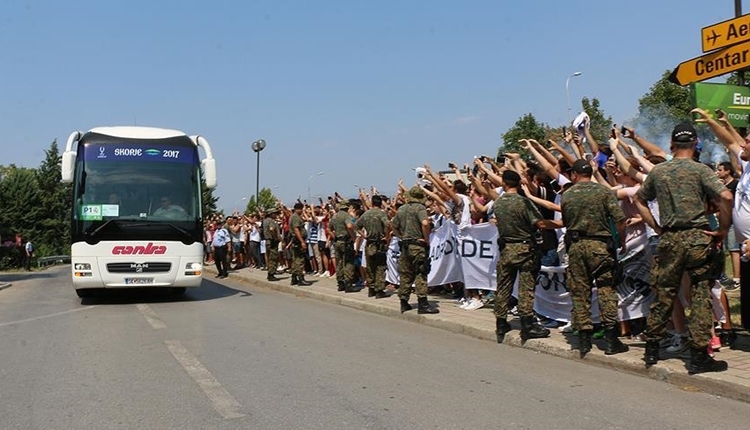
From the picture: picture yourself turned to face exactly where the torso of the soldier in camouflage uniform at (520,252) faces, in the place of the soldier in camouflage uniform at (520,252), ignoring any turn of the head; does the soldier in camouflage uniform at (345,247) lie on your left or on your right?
on your left

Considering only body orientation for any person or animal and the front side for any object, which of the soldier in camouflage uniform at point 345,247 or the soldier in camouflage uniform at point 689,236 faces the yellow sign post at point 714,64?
the soldier in camouflage uniform at point 689,236

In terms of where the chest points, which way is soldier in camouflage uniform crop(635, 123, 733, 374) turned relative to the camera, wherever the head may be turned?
away from the camera

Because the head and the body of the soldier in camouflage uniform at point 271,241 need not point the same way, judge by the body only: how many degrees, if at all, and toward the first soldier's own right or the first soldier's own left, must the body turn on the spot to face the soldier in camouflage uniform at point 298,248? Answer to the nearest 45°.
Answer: approximately 90° to the first soldier's own right

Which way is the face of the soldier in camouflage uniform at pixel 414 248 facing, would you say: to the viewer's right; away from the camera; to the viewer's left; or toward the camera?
away from the camera

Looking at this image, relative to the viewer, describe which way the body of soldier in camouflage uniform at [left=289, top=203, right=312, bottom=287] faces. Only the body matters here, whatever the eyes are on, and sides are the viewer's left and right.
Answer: facing to the right of the viewer

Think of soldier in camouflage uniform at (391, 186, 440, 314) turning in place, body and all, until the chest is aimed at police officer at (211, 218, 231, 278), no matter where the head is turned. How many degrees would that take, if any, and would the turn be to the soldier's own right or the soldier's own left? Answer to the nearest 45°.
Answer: approximately 90° to the soldier's own left

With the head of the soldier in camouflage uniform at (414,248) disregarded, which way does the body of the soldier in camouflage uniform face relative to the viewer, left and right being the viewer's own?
facing away from the viewer and to the right of the viewer
